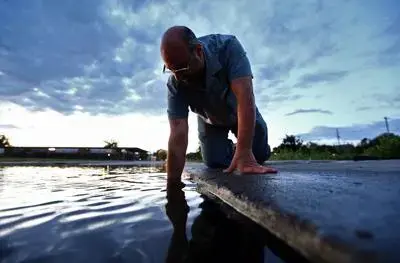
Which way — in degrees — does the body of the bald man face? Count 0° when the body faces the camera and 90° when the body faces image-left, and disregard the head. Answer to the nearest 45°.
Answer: approximately 45°

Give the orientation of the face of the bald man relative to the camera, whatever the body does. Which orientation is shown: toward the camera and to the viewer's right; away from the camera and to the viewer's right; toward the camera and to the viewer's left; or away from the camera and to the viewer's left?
toward the camera and to the viewer's left
